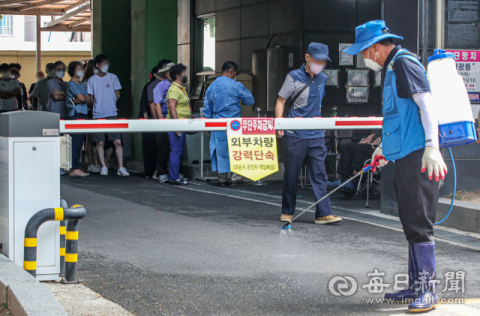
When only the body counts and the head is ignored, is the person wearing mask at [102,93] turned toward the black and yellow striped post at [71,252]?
yes

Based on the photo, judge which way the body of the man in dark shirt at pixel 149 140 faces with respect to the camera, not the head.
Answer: to the viewer's right

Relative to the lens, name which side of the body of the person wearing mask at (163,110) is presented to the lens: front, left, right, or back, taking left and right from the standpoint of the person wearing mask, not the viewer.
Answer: right

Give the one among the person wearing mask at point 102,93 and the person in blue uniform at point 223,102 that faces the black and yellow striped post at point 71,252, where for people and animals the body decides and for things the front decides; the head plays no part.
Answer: the person wearing mask

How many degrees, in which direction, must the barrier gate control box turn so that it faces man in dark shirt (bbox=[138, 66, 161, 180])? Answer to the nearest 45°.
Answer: approximately 180°

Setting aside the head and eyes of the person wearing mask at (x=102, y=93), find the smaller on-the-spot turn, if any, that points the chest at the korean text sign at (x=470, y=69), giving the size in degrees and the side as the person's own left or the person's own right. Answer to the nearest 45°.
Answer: approximately 45° to the person's own left

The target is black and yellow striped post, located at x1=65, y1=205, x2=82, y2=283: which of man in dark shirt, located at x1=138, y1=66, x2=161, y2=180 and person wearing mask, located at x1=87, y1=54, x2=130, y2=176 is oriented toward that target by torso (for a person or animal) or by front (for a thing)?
the person wearing mask

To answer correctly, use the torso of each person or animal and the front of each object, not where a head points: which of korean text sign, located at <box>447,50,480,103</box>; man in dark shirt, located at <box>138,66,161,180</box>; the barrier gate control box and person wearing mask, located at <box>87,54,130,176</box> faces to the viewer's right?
the man in dark shirt

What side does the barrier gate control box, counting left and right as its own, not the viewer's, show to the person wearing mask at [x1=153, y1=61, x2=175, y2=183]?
back
